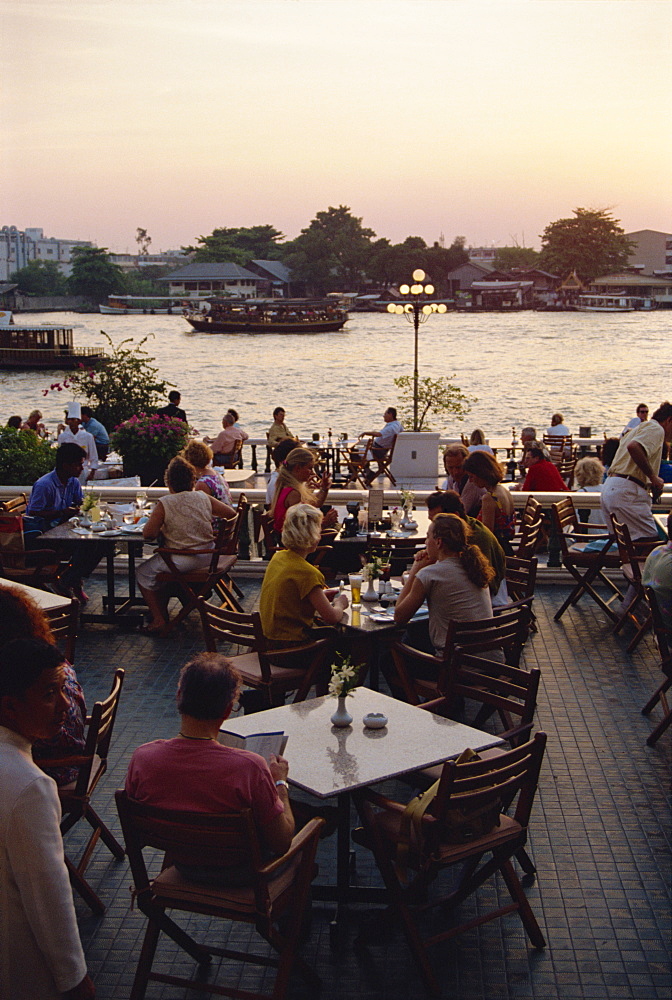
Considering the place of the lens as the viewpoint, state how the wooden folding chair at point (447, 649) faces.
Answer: facing away from the viewer and to the left of the viewer

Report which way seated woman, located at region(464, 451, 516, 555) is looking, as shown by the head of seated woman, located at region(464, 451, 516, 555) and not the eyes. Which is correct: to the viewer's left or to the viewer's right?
to the viewer's left

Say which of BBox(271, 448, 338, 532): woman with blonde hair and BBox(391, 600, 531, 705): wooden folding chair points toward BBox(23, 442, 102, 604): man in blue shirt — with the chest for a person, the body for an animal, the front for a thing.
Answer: the wooden folding chair

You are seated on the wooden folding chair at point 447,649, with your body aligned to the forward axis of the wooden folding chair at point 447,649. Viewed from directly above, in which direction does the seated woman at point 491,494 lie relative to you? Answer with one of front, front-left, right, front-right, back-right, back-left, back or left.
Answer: front-right

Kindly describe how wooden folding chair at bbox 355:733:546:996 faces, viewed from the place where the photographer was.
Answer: facing away from the viewer and to the left of the viewer

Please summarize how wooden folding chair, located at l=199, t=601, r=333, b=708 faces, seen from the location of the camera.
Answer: facing away from the viewer and to the right of the viewer

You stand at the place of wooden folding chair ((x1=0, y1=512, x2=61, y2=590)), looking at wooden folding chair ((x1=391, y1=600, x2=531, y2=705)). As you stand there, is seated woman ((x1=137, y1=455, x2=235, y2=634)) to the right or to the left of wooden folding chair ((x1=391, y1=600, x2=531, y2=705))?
left

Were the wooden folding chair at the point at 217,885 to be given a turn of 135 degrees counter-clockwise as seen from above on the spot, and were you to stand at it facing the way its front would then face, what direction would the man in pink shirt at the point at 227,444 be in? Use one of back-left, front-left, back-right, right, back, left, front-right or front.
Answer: right

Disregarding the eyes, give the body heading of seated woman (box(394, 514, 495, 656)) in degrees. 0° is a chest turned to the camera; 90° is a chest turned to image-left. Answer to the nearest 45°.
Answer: approximately 135°

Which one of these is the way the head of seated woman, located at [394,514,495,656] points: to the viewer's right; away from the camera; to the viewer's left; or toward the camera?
to the viewer's left

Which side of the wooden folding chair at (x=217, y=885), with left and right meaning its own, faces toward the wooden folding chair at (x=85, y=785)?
left

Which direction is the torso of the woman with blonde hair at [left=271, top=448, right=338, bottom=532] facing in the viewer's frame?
to the viewer's right

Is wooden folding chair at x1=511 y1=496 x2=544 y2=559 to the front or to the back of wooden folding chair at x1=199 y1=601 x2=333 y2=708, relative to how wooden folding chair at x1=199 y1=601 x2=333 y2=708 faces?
to the front

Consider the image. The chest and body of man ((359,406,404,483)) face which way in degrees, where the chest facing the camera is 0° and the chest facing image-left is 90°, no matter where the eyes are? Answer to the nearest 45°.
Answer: approximately 90°

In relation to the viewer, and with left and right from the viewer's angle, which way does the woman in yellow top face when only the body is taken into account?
facing away from the viewer and to the right of the viewer

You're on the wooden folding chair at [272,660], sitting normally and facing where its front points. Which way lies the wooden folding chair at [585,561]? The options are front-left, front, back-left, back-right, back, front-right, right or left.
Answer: front

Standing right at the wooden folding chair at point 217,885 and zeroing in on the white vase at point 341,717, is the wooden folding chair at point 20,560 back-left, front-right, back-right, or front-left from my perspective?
front-left
